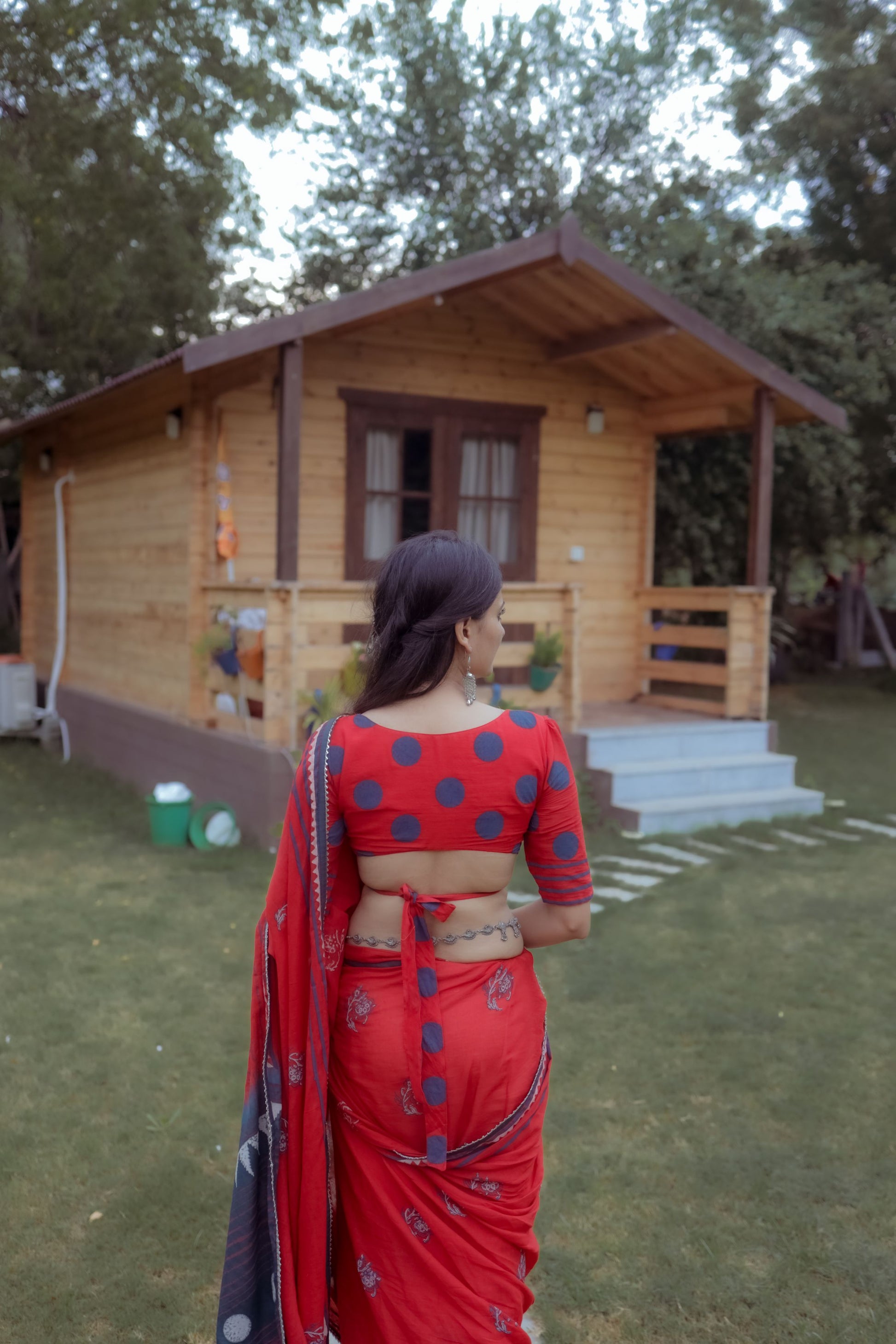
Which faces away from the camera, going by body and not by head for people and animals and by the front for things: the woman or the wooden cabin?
the woman

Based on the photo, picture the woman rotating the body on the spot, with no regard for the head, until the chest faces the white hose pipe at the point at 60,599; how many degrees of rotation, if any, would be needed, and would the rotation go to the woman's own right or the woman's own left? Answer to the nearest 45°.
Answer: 0° — they already face it

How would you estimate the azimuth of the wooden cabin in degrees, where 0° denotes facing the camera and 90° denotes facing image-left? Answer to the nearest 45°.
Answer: approximately 315°

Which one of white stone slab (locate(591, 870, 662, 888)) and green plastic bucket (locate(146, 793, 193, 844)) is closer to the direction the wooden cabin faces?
the white stone slab

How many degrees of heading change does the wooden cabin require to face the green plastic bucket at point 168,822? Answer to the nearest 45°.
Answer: approximately 90° to its right

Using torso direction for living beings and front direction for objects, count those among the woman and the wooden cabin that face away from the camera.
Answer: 1

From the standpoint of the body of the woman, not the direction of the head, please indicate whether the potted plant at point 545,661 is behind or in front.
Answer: in front

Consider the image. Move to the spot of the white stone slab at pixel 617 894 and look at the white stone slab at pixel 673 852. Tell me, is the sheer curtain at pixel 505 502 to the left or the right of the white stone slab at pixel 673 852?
left

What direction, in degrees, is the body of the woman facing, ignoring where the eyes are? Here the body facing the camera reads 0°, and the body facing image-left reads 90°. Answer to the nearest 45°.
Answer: approximately 180°

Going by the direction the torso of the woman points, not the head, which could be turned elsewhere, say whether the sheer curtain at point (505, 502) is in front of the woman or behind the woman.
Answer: in front

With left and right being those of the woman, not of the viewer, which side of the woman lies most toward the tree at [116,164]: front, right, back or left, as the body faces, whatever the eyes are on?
front

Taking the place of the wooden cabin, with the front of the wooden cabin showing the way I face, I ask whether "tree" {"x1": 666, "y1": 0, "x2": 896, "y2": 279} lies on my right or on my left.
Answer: on my left

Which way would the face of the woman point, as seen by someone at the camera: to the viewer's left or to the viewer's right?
to the viewer's right
